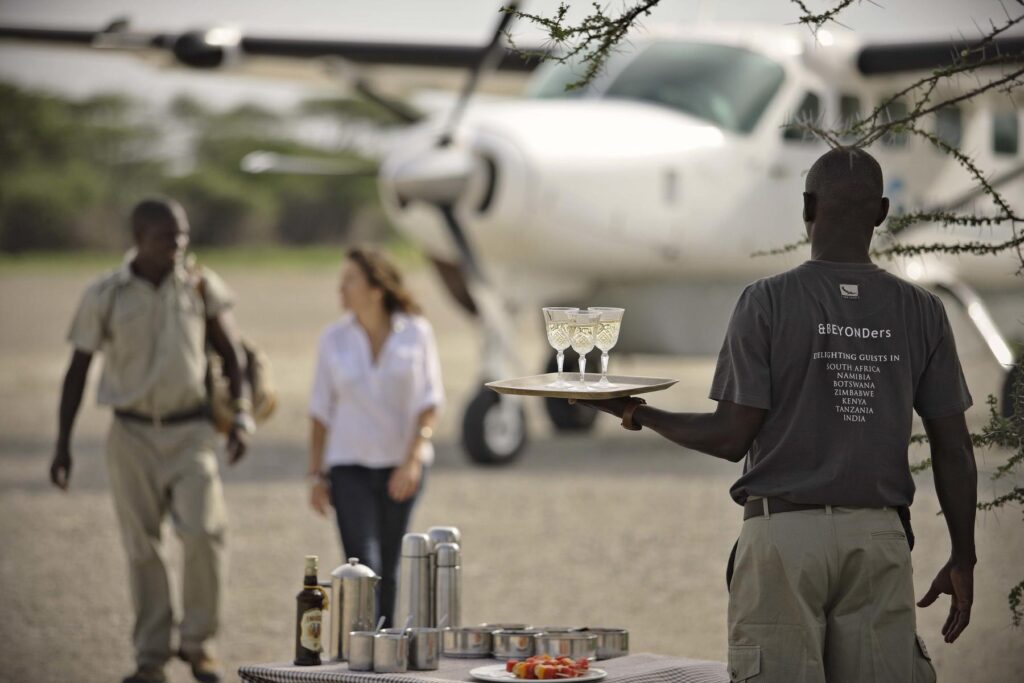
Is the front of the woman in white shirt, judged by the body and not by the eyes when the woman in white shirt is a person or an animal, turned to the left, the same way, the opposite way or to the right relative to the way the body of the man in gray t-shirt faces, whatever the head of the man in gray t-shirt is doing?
the opposite way

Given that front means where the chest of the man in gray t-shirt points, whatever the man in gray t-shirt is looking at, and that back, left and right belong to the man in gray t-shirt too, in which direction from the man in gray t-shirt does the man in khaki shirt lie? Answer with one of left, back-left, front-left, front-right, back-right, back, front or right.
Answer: front-left

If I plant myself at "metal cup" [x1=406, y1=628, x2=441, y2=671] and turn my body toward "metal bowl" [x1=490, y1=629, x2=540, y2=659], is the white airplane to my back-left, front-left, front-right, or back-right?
front-left

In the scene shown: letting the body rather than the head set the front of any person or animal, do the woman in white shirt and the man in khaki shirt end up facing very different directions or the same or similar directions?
same or similar directions

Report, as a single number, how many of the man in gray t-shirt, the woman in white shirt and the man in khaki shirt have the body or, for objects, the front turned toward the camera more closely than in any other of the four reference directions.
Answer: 2

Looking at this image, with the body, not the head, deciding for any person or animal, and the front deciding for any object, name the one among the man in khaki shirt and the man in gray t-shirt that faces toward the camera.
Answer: the man in khaki shirt

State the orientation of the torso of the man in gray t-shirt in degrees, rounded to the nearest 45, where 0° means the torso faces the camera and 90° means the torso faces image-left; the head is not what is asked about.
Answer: approximately 180°

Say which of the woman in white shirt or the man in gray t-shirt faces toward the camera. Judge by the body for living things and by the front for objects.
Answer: the woman in white shirt

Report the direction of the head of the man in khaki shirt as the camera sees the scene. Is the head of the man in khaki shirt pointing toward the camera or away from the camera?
toward the camera

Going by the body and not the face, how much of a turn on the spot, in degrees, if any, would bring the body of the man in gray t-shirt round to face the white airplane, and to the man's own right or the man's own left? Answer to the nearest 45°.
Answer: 0° — they already face it

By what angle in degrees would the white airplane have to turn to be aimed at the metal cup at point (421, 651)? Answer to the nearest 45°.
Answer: approximately 45° to its left

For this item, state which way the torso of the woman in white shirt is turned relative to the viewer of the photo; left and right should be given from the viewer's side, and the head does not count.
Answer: facing the viewer

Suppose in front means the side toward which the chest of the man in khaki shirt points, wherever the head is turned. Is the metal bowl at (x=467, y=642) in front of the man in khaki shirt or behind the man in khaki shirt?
in front

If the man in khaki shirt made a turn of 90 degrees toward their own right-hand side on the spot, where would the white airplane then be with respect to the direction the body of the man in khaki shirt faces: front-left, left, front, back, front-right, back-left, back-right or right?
back-right

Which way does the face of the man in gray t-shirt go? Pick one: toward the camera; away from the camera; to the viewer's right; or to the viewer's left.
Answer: away from the camera

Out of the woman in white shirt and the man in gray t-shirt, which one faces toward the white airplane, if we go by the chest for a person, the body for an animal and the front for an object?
the man in gray t-shirt

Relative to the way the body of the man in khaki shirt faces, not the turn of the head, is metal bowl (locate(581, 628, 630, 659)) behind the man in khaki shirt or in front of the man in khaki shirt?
in front

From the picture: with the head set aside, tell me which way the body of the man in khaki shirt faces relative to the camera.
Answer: toward the camera
